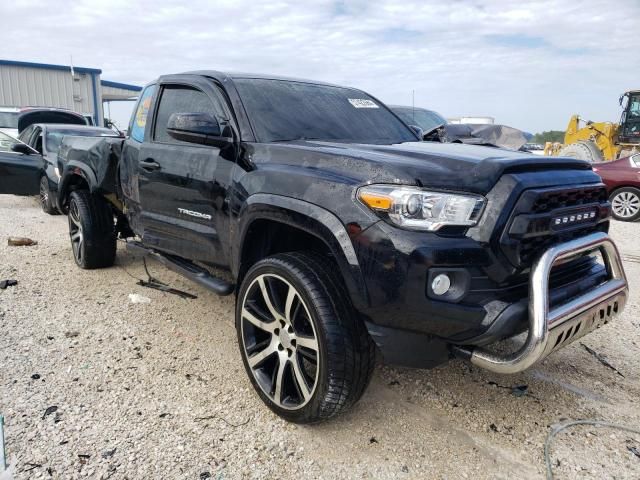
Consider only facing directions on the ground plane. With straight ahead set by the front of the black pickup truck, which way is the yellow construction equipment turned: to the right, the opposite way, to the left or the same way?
the opposite way

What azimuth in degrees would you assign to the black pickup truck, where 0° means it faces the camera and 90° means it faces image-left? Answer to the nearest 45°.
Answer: approximately 315°

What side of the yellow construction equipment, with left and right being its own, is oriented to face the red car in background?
left

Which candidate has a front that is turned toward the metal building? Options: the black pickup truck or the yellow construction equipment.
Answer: the yellow construction equipment

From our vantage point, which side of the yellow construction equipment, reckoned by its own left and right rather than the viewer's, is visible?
left

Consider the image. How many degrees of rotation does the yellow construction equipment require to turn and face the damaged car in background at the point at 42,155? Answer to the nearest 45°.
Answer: approximately 45° to its left

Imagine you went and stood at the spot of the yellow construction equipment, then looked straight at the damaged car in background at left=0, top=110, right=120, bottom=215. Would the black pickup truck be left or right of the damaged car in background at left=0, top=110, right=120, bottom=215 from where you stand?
left

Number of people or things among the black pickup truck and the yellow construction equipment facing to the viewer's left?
1

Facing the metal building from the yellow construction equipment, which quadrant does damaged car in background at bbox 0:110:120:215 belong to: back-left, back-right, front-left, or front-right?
front-left

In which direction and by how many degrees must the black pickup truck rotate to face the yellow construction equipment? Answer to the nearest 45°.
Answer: approximately 90° to its left

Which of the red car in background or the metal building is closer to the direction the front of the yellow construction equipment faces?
the metal building

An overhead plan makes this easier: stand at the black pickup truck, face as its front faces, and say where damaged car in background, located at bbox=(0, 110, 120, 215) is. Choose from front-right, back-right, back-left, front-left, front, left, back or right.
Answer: back

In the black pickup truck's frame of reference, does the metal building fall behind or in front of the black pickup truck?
behind
